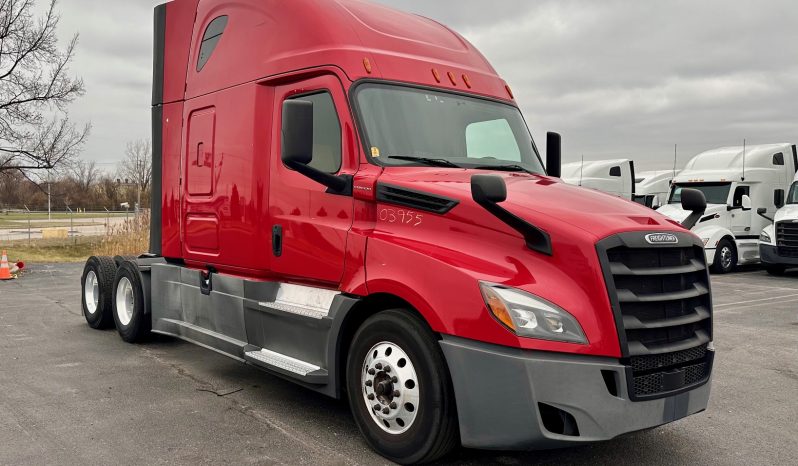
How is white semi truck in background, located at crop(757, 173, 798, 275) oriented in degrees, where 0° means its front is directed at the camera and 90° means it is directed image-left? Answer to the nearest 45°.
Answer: approximately 45°

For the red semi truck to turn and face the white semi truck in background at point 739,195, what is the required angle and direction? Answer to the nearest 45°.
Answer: approximately 90° to its left

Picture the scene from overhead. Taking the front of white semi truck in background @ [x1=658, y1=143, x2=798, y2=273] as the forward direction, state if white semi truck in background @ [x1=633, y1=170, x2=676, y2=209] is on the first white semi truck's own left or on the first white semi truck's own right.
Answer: on the first white semi truck's own right

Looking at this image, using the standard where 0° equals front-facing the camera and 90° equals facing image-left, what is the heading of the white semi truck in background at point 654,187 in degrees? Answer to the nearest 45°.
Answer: approximately 45°

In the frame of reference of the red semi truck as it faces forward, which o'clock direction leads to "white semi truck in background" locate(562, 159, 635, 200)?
The white semi truck in background is roughly at 8 o'clock from the red semi truck.

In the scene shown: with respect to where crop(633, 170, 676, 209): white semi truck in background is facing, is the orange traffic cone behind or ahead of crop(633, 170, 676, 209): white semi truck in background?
ahead

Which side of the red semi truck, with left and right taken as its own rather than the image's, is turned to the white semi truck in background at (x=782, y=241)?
left

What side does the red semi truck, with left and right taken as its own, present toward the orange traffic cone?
back

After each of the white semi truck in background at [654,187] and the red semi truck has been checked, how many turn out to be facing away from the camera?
0

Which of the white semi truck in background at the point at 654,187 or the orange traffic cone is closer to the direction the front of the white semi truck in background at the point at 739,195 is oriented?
the orange traffic cone

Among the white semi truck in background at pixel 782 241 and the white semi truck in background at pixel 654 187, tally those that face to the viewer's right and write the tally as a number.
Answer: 0

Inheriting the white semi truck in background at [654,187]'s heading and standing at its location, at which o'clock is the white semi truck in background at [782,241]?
the white semi truck in background at [782,241] is roughly at 10 o'clock from the white semi truck in background at [654,187].
